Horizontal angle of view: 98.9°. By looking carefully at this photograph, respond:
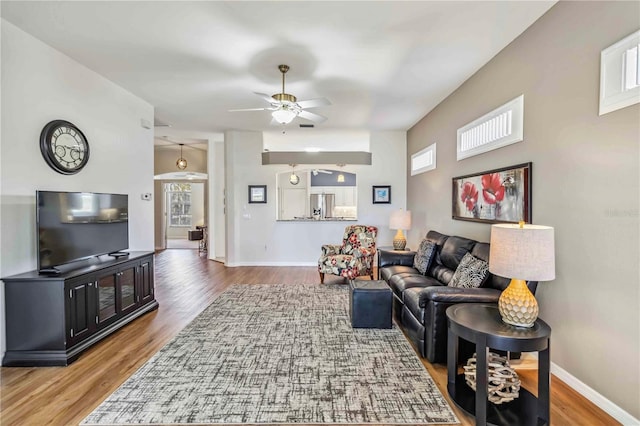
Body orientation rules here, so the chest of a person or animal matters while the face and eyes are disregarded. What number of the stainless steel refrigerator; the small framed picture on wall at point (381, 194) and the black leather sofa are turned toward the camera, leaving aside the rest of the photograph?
2

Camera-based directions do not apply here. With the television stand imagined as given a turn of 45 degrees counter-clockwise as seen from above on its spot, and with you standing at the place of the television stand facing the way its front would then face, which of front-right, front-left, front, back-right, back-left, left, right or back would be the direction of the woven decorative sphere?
front-right

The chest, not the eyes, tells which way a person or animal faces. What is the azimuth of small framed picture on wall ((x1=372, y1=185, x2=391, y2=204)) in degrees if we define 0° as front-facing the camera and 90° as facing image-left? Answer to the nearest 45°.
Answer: approximately 0°

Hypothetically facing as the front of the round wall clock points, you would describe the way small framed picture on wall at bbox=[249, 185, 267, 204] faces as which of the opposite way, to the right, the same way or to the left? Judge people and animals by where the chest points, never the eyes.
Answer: to the right

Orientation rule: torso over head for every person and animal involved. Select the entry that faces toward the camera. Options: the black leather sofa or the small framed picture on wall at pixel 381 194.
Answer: the small framed picture on wall

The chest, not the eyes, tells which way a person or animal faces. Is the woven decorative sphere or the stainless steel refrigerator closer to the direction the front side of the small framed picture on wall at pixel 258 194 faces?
the woven decorative sphere

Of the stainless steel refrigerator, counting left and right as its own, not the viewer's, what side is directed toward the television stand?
front

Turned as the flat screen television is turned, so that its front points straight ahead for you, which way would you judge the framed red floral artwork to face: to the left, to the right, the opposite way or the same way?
the opposite way

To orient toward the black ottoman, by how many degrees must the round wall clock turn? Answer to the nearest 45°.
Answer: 0° — it already faces it

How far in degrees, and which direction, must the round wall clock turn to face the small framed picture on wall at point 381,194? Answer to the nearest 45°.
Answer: approximately 45° to its left

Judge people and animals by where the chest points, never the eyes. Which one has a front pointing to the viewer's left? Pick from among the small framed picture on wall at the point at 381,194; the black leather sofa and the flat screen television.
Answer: the black leather sofa

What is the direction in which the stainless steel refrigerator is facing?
toward the camera

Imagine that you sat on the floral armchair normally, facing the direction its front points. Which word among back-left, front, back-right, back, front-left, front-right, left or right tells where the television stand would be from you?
front

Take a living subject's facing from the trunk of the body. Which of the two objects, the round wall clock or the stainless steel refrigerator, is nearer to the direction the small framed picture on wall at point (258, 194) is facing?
the round wall clock

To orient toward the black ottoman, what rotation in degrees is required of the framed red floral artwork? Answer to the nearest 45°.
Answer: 0° — it already faces it

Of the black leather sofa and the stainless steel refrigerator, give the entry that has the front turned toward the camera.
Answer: the stainless steel refrigerator

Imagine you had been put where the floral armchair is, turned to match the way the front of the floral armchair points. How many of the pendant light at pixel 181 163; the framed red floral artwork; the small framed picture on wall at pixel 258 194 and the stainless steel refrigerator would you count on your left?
1

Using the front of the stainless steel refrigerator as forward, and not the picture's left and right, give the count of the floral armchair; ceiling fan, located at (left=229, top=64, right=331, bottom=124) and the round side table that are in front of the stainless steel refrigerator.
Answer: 3

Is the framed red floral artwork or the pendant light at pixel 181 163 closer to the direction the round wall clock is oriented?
the framed red floral artwork

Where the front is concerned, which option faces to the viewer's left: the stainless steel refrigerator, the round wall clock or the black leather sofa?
the black leather sofa

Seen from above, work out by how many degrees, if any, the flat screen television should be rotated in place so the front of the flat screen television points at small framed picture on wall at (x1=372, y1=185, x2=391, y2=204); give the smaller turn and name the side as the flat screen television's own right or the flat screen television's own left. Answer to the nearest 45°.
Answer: approximately 45° to the flat screen television's own left
